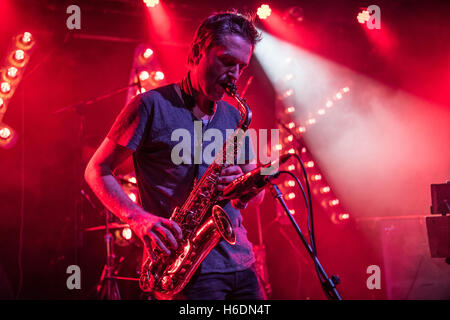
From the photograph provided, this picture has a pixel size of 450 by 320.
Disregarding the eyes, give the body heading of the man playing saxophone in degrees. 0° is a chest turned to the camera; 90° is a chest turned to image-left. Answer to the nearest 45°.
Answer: approximately 315°

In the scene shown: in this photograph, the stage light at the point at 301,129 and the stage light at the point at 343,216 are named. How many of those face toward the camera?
2

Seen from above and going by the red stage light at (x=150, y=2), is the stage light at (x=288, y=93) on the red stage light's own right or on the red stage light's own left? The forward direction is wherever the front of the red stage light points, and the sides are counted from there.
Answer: on the red stage light's own left
